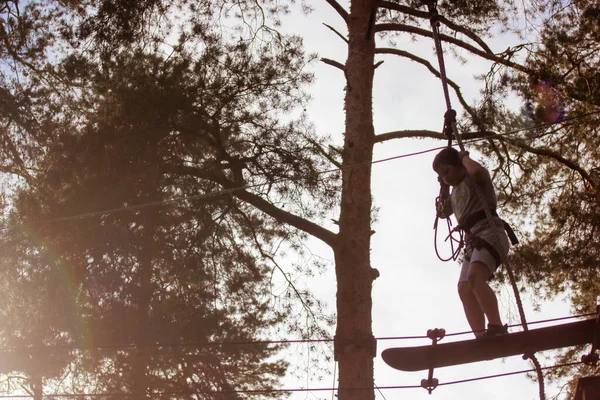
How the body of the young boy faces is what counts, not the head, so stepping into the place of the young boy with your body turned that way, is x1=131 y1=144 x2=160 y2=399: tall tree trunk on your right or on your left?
on your right

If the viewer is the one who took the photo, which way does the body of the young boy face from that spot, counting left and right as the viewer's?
facing the viewer and to the left of the viewer
